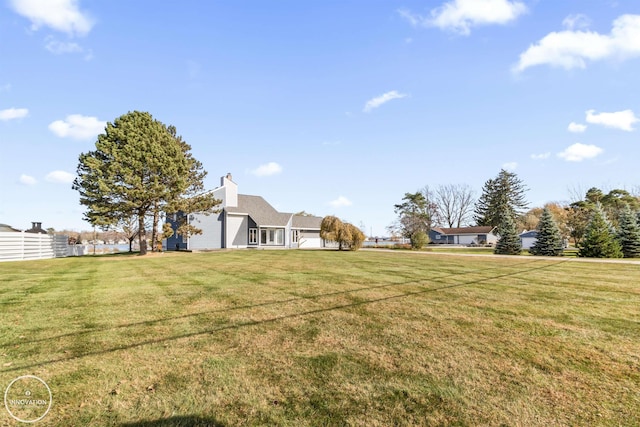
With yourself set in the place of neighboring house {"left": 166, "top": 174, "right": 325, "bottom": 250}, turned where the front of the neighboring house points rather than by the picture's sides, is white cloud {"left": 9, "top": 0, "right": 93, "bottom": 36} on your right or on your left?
on your right

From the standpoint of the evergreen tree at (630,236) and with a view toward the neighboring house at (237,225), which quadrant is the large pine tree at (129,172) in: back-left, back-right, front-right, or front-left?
front-left

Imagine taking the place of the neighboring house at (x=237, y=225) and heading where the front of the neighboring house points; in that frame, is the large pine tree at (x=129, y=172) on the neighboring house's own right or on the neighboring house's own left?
on the neighboring house's own right

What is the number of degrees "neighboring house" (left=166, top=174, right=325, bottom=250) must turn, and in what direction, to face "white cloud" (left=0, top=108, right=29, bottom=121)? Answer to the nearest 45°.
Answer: approximately 90° to its right

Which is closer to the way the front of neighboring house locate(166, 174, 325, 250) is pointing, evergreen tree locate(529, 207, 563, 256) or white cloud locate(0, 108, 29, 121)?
the evergreen tree
